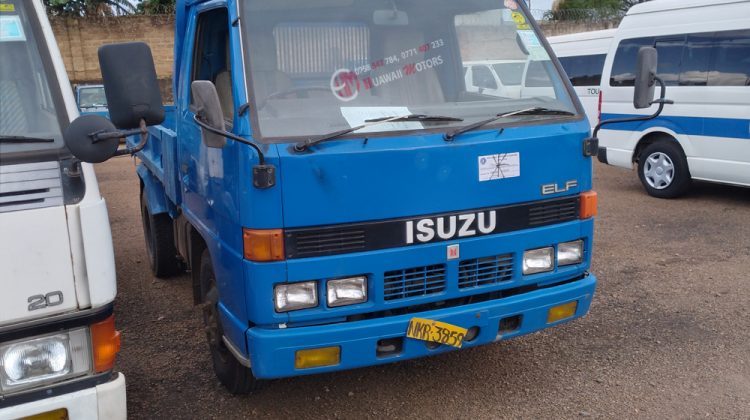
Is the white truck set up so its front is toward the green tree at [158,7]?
no

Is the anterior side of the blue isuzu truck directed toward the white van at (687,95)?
no

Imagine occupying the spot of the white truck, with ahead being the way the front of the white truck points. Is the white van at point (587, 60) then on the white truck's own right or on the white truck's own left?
on the white truck's own left

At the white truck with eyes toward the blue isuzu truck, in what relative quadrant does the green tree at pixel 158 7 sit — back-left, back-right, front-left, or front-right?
front-left

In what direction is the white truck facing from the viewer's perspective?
toward the camera

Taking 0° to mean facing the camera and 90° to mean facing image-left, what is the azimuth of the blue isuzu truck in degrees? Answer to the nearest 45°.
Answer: approximately 315°

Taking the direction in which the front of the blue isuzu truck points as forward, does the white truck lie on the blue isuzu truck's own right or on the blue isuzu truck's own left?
on the blue isuzu truck's own right

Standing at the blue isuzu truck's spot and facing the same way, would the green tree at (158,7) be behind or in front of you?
behind

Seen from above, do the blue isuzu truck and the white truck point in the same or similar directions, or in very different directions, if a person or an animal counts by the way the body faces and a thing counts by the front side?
same or similar directions

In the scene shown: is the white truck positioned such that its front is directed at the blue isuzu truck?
no

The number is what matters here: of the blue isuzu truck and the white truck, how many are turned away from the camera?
0

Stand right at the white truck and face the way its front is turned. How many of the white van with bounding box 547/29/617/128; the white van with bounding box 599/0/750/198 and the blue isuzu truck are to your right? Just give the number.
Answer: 0

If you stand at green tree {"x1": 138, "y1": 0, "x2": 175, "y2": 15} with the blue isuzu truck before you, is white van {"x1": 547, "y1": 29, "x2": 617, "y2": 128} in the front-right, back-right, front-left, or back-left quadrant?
front-left

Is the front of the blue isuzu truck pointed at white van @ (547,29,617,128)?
no
